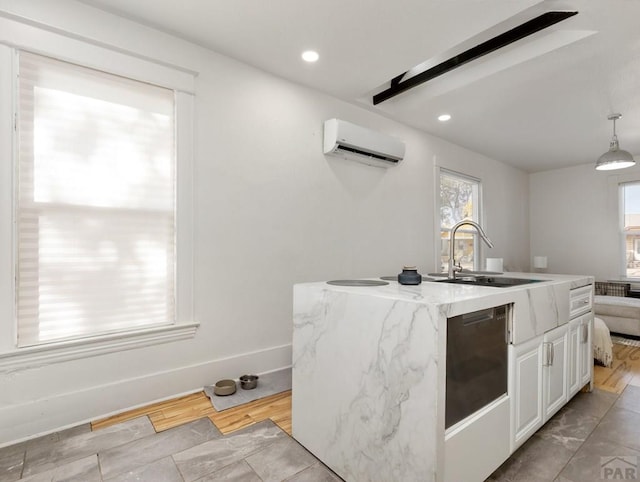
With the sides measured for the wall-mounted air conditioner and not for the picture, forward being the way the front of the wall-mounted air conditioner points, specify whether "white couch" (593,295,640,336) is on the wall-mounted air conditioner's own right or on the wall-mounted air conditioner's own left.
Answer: on the wall-mounted air conditioner's own left

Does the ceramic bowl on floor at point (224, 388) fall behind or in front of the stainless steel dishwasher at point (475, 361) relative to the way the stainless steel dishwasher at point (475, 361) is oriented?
behind

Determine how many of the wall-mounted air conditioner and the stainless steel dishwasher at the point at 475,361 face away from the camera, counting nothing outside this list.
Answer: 0

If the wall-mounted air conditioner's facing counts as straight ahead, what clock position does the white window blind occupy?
The white window blind is roughly at 3 o'clock from the wall-mounted air conditioner.

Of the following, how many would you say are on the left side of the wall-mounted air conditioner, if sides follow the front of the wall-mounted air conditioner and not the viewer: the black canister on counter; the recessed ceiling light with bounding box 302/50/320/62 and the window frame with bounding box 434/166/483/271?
1

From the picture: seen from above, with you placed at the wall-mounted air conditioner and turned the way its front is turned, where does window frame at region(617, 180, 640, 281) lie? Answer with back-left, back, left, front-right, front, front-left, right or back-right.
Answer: left

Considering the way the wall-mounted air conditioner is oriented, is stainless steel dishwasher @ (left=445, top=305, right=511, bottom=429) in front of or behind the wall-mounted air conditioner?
in front

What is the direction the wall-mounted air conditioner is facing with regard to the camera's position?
facing the viewer and to the right of the viewer

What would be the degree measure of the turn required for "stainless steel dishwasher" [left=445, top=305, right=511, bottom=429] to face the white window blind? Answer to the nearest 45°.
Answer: approximately 135° to its right
